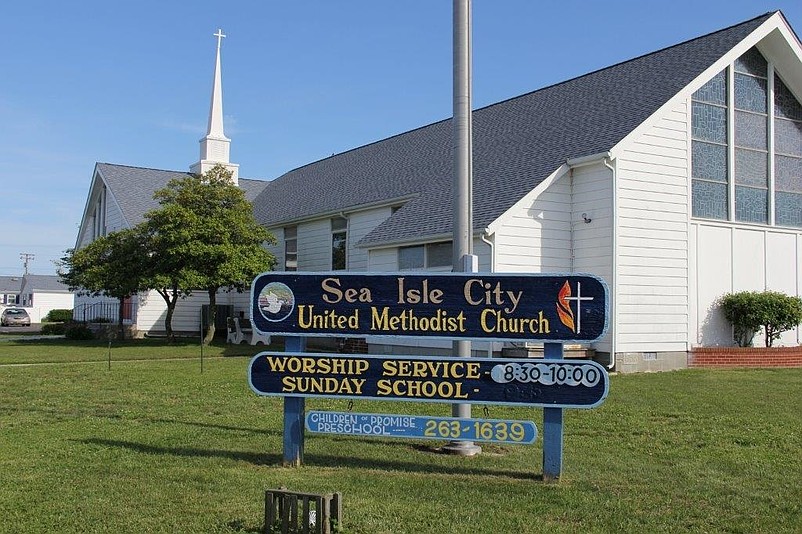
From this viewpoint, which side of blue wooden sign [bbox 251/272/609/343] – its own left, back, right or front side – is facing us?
front

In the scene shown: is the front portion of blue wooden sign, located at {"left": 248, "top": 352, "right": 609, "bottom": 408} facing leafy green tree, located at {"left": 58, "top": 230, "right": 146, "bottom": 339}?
no

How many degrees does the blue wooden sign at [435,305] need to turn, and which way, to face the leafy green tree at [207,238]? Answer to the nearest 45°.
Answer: approximately 180°

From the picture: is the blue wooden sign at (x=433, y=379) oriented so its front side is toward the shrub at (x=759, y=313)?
no

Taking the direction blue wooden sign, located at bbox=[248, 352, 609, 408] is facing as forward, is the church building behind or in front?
behind

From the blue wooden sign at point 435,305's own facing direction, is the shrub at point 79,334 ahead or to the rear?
to the rear

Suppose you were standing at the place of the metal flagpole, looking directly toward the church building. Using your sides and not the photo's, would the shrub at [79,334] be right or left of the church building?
left

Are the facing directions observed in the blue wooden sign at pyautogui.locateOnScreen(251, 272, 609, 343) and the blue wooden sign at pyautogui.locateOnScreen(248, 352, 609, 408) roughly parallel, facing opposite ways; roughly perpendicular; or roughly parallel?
roughly parallel

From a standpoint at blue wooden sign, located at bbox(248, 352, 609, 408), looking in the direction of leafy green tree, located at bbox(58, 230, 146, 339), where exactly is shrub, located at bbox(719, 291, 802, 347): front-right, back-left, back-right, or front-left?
front-right

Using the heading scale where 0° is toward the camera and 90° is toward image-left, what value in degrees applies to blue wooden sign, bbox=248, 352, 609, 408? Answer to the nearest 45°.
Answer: approximately 0°

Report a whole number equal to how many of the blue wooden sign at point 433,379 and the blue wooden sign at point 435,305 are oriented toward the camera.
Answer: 2

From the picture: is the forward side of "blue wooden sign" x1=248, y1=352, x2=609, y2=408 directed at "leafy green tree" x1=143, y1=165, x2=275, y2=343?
no

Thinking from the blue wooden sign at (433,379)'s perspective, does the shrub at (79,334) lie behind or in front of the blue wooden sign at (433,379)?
behind

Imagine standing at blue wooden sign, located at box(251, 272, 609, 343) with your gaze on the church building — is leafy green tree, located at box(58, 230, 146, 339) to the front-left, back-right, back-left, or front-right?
front-left

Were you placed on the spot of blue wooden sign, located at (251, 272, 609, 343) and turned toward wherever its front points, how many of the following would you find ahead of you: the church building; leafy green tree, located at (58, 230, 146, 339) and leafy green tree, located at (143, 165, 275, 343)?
0
